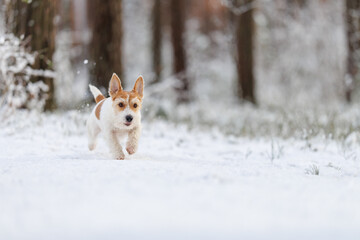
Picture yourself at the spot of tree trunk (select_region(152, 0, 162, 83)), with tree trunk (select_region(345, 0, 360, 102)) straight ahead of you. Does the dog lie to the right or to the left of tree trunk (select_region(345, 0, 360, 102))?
right

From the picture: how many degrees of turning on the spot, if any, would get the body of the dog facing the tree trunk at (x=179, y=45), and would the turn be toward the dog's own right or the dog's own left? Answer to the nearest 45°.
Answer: approximately 135° to the dog's own left

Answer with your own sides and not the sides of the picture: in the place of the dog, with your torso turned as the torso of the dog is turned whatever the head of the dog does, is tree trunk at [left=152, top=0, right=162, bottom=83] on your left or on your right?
on your left

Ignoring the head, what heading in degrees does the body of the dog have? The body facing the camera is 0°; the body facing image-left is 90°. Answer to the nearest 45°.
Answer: approximately 315°

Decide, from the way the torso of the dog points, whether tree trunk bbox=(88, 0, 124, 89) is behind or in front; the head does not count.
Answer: behind

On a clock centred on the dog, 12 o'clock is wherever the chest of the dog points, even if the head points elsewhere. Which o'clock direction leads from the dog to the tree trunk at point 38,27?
The tree trunk is roughly at 7 o'clock from the dog.

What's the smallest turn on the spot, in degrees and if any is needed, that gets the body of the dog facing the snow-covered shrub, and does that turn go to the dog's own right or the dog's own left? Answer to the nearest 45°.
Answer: approximately 180°
